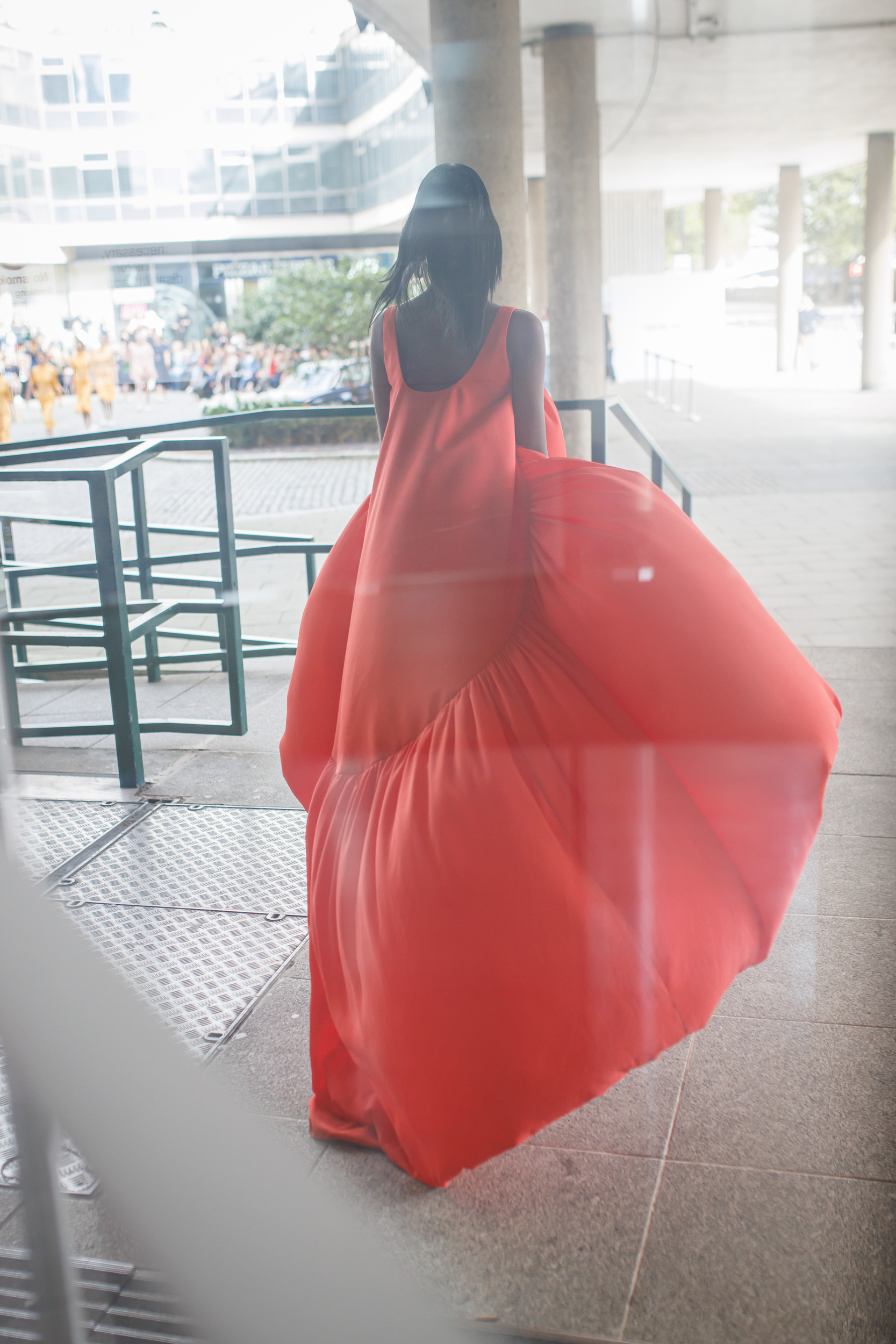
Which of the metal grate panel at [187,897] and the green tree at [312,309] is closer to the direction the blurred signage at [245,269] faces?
the metal grate panel

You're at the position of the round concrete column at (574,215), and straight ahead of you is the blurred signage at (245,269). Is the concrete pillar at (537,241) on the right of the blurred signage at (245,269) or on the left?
right

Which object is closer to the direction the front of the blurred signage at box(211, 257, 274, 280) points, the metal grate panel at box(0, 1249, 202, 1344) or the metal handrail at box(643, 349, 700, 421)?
the metal grate panel

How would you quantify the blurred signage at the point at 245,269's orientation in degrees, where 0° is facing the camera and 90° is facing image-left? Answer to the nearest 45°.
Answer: approximately 0°
